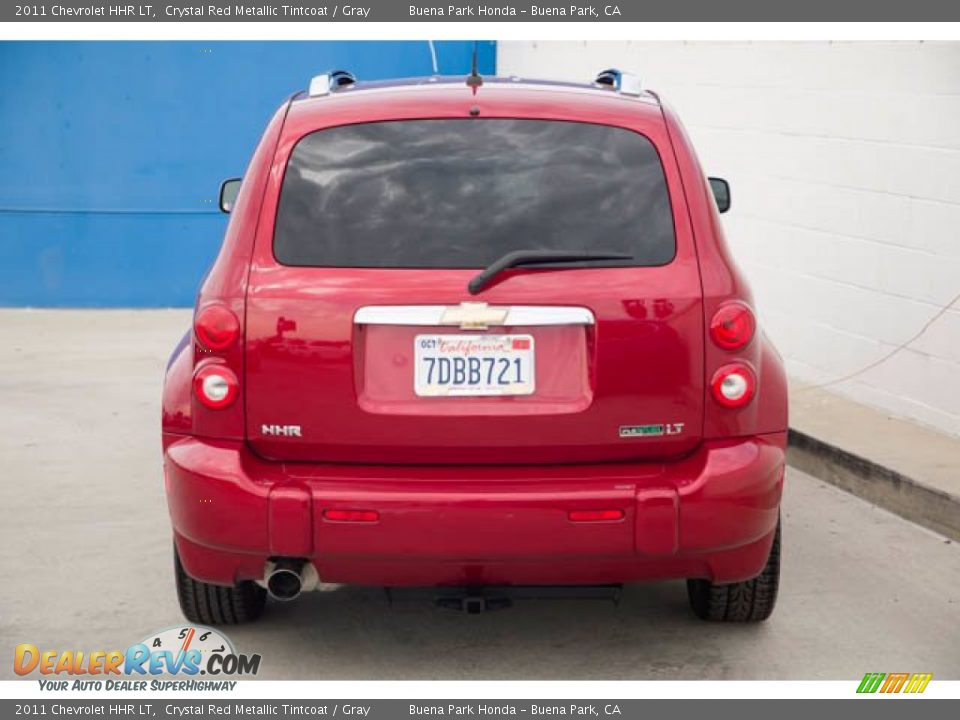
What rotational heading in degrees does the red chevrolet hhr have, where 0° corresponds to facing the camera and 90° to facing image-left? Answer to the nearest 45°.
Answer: approximately 180°

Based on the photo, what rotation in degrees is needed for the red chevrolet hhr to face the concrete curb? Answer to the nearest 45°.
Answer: approximately 45° to its right
